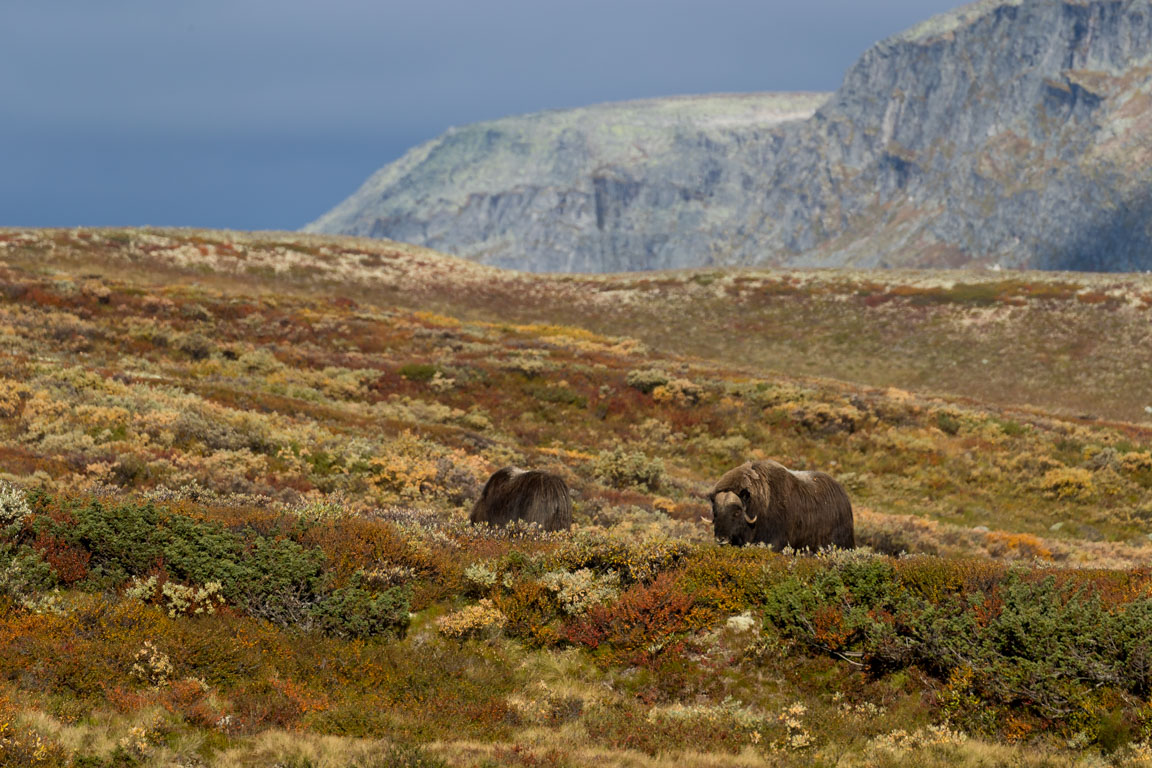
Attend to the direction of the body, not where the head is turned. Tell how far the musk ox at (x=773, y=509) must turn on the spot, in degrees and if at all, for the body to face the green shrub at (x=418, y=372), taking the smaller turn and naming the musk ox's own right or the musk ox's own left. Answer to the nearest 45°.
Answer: approximately 90° to the musk ox's own right

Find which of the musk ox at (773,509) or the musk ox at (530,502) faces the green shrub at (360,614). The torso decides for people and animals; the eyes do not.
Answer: the musk ox at (773,509)

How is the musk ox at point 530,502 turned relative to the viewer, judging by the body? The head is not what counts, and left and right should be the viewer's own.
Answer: facing away from the viewer and to the left of the viewer

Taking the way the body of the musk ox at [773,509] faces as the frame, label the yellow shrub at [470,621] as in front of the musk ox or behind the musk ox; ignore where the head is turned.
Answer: in front

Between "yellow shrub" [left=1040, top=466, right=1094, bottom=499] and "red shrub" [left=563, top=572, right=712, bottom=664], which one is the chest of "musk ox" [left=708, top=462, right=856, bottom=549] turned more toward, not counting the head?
the red shrub

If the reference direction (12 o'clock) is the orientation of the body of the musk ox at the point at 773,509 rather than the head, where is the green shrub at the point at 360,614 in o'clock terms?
The green shrub is roughly at 12 o'clock from the musk ox.

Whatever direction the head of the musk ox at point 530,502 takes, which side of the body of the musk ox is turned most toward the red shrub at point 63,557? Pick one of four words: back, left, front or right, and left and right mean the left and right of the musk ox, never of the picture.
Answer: left

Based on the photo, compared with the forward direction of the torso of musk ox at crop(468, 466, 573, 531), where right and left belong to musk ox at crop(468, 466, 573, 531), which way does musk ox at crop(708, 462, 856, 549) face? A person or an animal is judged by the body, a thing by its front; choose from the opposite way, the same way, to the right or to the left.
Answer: to the left

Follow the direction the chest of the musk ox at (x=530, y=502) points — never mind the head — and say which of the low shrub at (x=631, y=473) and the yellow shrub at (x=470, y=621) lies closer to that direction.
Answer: the low shrub

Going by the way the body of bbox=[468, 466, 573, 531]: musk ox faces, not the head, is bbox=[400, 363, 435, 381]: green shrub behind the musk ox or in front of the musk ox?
in front

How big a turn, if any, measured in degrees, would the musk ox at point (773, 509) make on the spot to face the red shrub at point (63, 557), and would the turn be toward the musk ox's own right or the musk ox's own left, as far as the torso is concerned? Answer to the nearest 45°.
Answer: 0° — it already faces it
